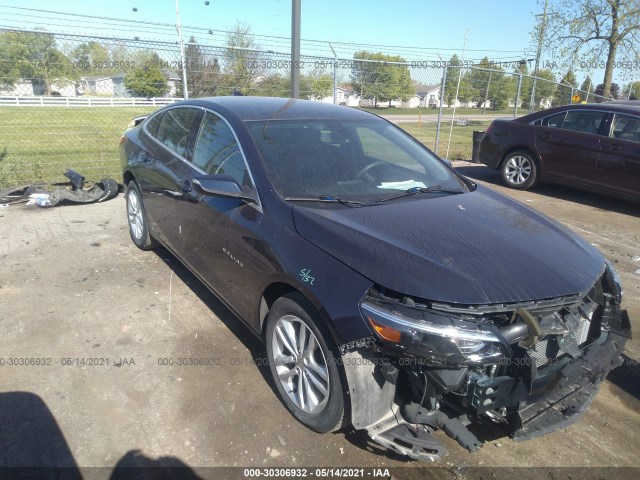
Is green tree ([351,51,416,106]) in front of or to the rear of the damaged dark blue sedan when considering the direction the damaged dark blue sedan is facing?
to the rear

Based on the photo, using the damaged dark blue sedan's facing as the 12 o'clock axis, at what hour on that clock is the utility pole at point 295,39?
The utility pole is roughly at 7 o'clock from the damaged dark blue sedan.

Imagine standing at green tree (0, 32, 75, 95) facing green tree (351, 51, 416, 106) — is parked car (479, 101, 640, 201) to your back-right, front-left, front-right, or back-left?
front-right

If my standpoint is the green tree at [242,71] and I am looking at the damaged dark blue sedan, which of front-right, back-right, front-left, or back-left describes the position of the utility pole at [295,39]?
front-left

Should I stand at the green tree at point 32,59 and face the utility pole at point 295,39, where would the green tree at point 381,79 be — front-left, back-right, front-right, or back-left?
front-left

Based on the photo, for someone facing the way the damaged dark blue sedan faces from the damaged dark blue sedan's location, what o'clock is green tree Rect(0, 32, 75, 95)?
The green tree is roughly at 6 o'clock from the damaged dark blue sedan.

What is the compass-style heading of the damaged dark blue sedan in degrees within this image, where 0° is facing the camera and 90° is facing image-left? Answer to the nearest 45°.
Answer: approximately 315°

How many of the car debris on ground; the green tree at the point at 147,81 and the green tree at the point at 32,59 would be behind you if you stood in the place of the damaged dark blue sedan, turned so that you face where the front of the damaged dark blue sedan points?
3

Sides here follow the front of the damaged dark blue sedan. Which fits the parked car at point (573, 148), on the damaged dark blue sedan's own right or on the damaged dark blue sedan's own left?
on the damaged dark blue sedan's own left

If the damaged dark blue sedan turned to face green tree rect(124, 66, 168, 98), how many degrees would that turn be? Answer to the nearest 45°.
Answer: approximately 180°

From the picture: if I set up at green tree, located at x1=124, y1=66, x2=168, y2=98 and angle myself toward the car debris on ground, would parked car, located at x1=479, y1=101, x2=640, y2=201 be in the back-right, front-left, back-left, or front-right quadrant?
front-left

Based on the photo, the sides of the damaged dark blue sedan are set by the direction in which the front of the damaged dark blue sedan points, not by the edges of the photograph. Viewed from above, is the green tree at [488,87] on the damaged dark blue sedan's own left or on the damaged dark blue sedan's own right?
on the damaged dark blue sedan's own left

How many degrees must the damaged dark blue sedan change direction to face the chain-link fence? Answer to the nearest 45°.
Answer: approximately 180°
